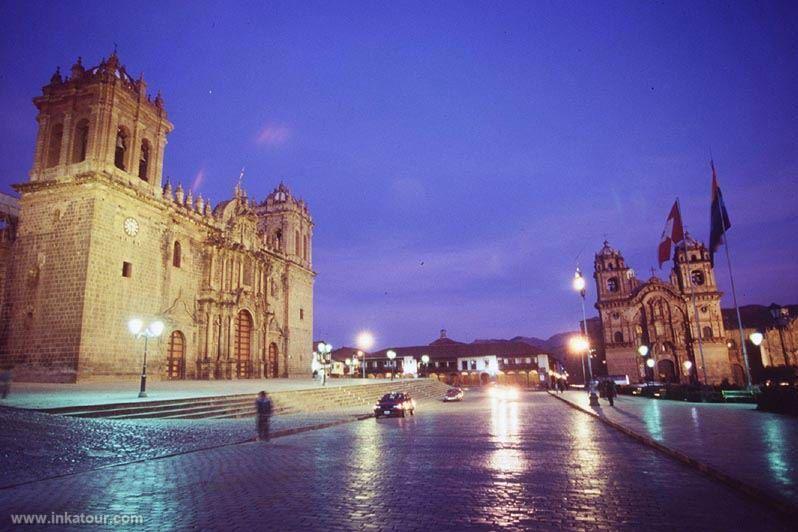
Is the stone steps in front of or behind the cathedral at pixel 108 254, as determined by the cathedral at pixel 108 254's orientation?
in front

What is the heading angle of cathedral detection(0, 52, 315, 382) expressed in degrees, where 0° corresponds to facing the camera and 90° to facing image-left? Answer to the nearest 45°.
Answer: approximately 315°

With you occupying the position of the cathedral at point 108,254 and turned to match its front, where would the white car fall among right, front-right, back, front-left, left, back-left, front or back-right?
front-left

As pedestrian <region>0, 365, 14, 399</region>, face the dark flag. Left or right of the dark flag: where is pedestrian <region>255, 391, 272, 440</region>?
right

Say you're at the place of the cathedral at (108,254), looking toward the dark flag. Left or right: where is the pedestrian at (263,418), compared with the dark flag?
right

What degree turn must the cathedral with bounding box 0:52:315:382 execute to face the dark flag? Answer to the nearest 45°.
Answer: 0° — it already faces it
